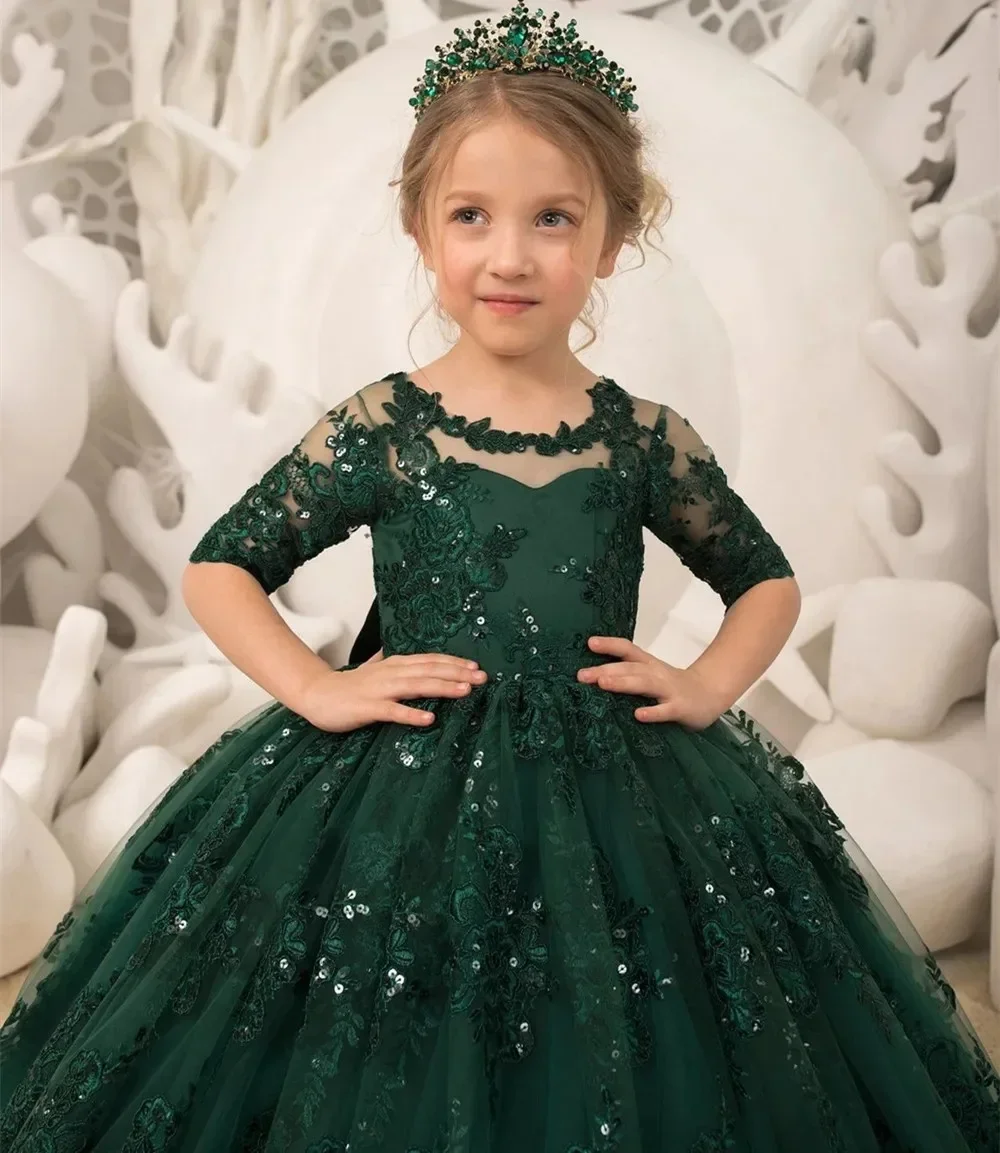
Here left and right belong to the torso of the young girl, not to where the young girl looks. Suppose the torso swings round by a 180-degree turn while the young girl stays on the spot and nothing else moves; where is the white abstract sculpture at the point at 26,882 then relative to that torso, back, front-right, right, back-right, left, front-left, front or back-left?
front-left

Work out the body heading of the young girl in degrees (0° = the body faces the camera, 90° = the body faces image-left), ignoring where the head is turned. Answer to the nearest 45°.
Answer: approximately 0°

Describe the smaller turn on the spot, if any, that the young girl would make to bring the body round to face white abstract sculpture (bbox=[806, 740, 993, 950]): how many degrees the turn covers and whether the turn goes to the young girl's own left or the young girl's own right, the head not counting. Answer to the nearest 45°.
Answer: approximately 135° to the young girl's own left

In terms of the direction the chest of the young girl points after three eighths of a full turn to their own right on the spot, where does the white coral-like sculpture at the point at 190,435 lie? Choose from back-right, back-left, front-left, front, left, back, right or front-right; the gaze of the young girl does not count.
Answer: front

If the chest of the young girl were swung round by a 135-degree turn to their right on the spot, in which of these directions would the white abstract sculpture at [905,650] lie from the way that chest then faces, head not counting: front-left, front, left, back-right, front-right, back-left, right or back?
right
